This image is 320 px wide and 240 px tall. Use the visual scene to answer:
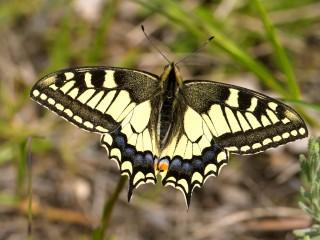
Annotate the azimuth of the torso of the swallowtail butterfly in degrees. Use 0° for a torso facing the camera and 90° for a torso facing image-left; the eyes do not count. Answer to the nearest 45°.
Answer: approximately 180°

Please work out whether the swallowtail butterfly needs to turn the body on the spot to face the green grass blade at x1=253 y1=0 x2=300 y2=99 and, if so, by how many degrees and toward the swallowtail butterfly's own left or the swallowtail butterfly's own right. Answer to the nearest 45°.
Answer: approximately 90° to the swallowtail butterfly's own right
